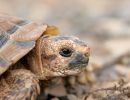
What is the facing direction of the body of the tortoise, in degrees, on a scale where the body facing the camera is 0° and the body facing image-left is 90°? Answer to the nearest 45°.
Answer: approximately 270°
